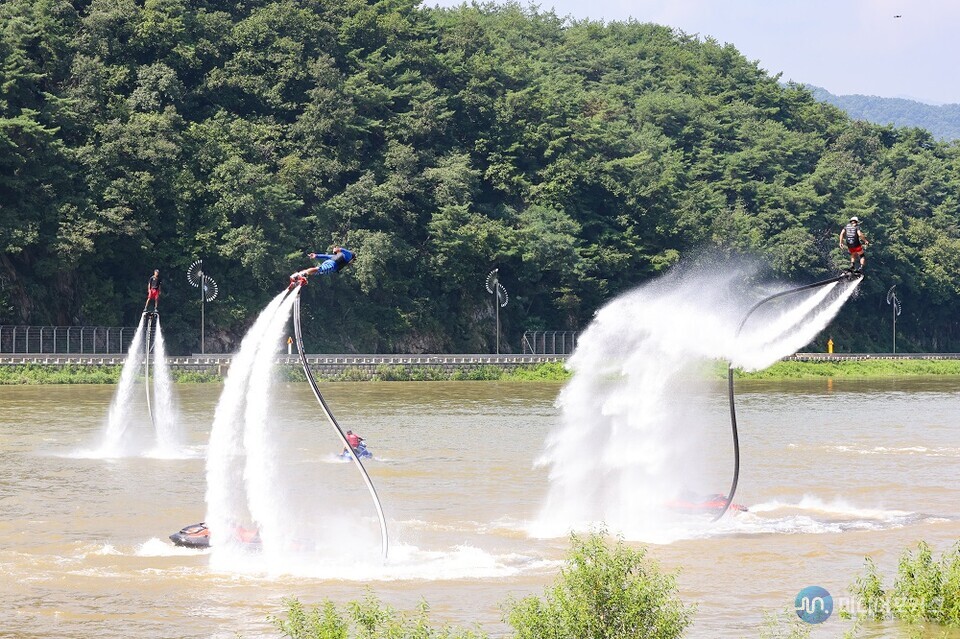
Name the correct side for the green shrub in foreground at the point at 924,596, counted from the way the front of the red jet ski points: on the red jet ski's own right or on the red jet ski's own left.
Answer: on the red jet ski's own left

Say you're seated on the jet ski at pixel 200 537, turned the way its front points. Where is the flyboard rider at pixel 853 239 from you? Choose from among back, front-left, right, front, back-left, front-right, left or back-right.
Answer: back-left

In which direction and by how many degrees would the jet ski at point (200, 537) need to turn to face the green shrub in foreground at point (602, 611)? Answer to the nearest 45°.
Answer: approximately 135° to its left

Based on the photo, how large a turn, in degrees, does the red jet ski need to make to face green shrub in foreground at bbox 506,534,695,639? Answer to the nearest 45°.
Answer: approximately 90° to its left

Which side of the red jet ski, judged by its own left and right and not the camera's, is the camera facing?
left

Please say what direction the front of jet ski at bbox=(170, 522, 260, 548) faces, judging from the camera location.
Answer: facing to the left of the viewer

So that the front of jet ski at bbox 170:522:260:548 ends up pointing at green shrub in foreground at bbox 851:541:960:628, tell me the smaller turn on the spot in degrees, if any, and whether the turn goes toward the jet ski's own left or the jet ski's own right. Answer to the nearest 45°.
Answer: approximately 135° to the jet ski's own left
